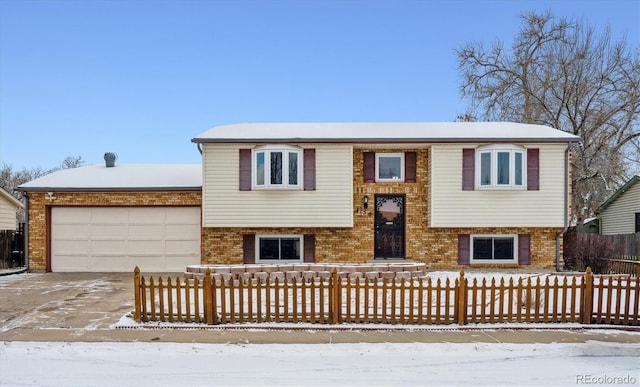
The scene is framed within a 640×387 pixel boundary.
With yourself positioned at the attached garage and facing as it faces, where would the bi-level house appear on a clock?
The bi-level house is roughly at 10 o'clock from the attached garage.

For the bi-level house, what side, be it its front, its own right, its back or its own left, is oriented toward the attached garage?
right

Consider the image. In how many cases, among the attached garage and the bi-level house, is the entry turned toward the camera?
2

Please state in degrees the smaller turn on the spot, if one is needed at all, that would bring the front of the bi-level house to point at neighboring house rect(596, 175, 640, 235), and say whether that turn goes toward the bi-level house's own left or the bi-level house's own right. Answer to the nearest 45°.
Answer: approximately 135° to the bi-level house's own left

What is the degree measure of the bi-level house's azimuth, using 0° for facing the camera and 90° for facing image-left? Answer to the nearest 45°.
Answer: approximately 0°

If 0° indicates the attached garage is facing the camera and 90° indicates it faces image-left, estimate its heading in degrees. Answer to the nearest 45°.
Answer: approximately 0°
